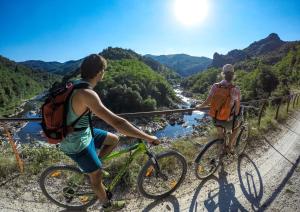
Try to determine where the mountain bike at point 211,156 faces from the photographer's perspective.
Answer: facing away from the viewer and to the right of the viewer

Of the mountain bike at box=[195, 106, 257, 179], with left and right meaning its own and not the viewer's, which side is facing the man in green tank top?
back

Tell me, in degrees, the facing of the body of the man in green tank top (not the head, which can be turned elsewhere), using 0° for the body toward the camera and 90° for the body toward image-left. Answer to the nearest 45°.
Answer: approximately 270°

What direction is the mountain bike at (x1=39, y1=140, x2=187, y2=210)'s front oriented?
to the viewer's right

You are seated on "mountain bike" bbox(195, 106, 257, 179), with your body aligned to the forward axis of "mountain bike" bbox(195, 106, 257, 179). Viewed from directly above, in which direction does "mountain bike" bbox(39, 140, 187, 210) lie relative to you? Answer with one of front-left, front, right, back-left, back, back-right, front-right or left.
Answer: back

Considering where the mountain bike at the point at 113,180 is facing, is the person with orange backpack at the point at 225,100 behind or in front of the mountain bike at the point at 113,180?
in front

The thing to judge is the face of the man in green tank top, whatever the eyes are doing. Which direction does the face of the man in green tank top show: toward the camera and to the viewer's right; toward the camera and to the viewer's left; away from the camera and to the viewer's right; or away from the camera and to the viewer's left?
away from the camera and to the viewer's right

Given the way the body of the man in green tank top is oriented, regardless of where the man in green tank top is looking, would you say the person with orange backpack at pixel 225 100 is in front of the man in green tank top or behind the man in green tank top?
in front
